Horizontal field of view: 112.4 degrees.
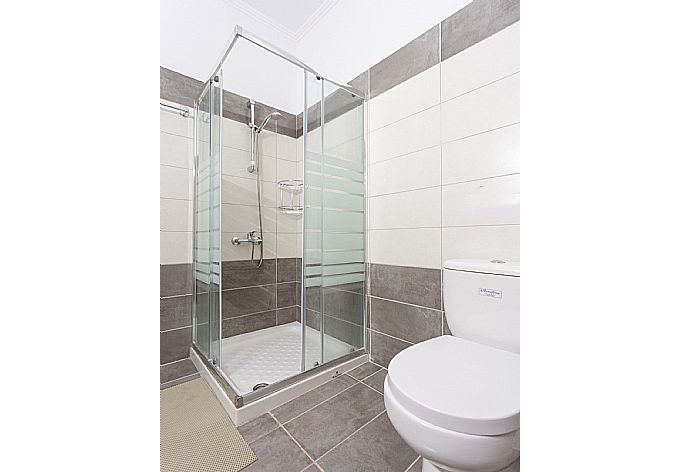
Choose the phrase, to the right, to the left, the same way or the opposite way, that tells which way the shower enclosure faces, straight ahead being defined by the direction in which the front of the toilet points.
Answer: to the left

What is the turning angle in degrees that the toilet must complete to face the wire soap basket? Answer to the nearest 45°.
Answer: approximately 90° to its right

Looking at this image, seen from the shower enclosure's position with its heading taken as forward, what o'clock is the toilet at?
The toilet is roughly at 11 o'clock from the shower enclosure.

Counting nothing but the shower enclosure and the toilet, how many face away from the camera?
0

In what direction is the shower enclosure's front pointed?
toward the camera

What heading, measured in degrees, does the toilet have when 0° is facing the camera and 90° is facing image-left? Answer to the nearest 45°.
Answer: approximately 45°
